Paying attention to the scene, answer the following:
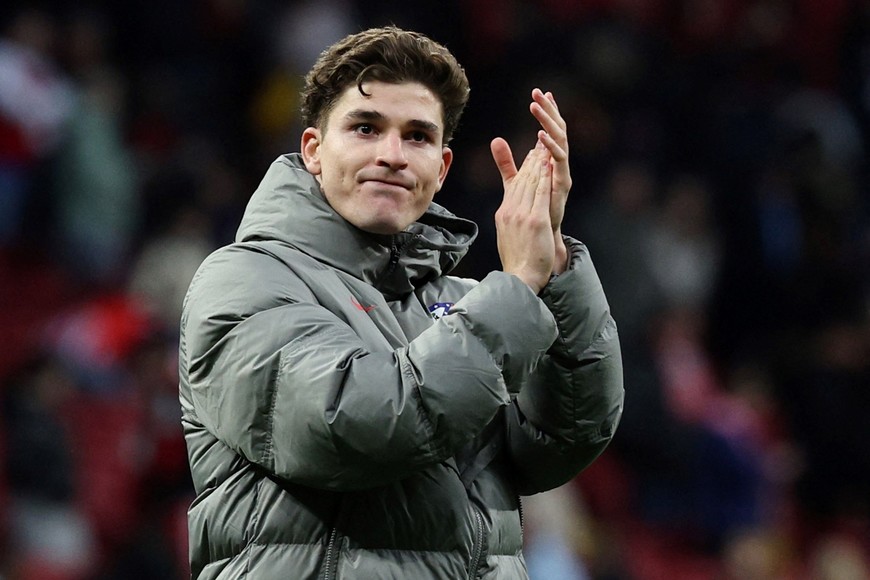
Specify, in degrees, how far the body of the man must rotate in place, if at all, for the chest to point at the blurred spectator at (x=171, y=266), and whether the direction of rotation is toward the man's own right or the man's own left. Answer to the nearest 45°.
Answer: approximately 135° to the man's own left

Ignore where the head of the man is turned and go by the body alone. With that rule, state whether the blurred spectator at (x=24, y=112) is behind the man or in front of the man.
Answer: behind

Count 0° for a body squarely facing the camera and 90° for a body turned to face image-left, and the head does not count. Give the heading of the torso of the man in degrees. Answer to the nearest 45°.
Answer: approximately 315°

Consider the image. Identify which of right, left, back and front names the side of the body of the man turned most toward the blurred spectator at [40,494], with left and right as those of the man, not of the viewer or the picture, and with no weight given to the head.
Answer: back
